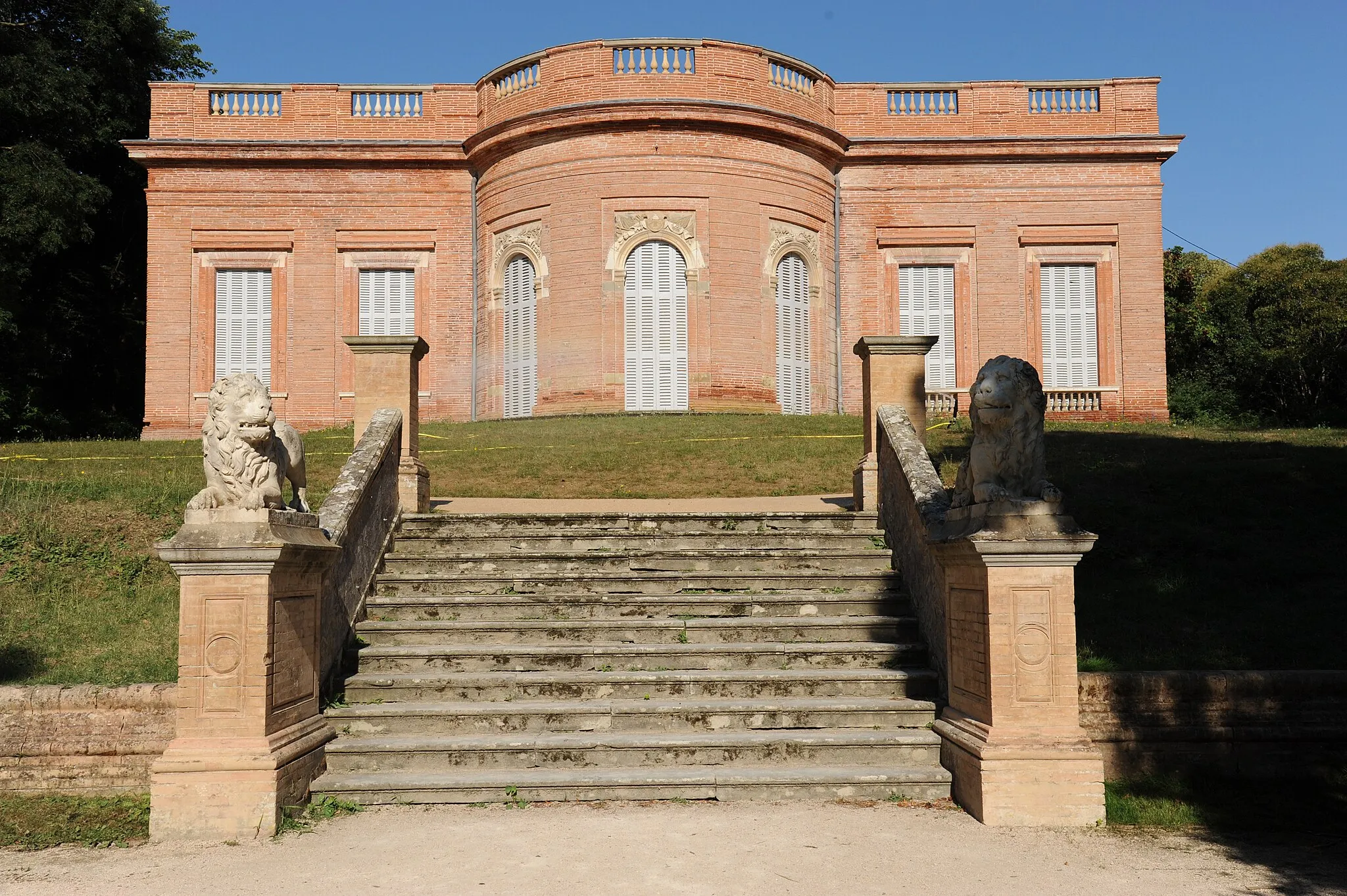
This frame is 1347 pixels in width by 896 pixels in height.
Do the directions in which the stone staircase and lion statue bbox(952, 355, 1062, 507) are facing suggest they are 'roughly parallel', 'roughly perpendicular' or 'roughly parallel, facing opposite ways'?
roughly parallel

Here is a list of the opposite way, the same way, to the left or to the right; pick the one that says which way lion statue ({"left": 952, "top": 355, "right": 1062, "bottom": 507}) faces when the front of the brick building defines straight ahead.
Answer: the same way

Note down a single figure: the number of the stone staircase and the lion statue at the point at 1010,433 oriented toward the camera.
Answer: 2

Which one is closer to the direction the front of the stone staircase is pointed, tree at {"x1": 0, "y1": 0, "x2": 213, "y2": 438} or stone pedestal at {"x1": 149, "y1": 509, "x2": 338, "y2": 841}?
the stone pedestal

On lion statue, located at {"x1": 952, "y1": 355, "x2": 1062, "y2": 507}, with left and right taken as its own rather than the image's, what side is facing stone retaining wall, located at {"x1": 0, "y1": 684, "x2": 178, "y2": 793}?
right

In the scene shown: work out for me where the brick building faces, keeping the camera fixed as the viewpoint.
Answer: facing the viewer

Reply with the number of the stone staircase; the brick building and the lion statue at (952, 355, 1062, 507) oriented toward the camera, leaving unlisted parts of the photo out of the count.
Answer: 3

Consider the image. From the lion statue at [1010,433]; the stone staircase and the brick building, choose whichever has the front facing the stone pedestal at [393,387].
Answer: the brick building

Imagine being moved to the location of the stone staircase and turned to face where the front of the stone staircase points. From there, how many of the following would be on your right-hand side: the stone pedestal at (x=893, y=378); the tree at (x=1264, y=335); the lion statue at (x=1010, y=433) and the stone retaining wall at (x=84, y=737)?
1

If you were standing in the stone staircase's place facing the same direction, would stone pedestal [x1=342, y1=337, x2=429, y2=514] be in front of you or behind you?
behind

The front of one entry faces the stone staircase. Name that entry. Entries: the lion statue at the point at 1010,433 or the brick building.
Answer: the brick building

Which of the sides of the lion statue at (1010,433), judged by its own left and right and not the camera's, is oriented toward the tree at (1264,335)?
back

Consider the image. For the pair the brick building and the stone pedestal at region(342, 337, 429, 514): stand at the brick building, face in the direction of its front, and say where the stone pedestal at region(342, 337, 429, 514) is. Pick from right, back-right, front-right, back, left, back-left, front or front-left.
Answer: front

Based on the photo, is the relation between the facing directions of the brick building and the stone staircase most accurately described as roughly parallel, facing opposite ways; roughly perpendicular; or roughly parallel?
roughly parallel

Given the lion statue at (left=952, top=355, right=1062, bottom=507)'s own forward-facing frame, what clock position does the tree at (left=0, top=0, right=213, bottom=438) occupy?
The tree is roughly at 4 o'clock from the lion statue.

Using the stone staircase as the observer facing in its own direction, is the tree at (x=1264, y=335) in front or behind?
behind

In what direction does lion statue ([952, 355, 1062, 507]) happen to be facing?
toward the camera

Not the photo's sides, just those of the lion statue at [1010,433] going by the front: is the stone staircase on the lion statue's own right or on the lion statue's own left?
on the lion statue's own right
